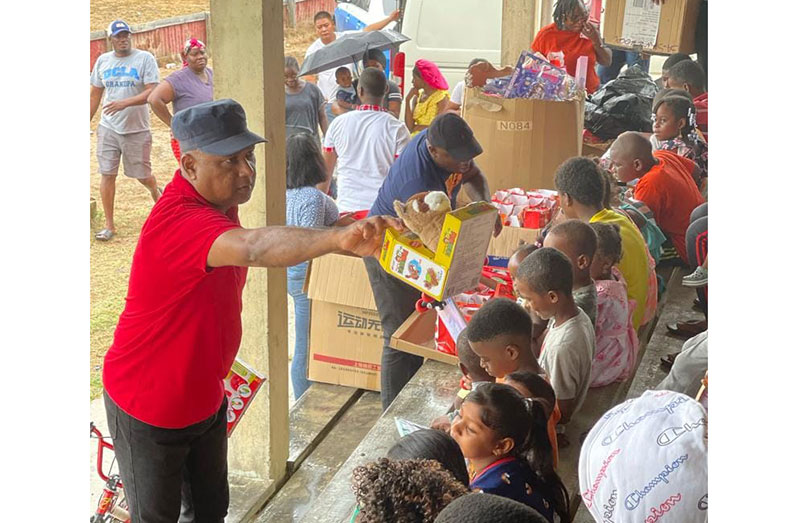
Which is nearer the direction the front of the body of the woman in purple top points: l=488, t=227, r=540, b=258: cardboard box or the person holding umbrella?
the cardboard box

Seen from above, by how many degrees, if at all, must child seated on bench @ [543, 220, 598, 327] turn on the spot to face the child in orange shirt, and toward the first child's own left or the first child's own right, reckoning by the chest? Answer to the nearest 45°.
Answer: approximately 90° to the first child's own right

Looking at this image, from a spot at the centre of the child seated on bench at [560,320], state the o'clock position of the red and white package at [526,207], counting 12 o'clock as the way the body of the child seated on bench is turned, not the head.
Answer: The red and white package is roughly at 3 o'clock from the child seated on bench.

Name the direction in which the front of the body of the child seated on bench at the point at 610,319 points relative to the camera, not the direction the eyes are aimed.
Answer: to the viewer's left

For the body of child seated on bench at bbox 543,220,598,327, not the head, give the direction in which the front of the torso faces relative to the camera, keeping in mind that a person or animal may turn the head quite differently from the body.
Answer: to the viewer's left

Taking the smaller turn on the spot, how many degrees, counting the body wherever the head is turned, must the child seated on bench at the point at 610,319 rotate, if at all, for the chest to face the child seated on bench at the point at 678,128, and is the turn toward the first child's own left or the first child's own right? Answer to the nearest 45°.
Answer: approximately 90° to the first child's own right

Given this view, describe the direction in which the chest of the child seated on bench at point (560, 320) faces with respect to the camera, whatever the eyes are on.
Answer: to the viewer's left
